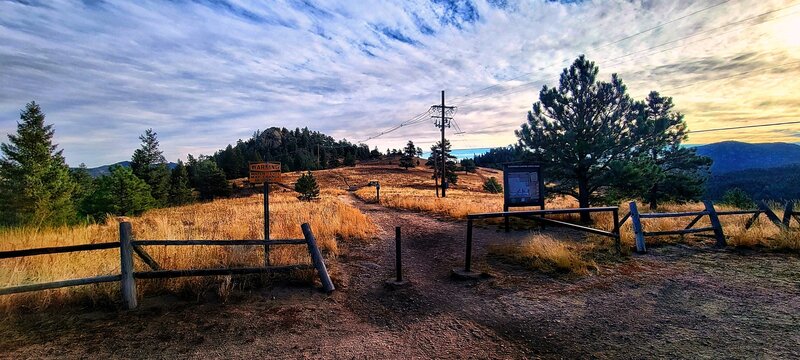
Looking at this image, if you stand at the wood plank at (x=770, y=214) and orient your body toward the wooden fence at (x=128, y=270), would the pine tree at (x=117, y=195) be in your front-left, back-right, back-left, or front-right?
front-right

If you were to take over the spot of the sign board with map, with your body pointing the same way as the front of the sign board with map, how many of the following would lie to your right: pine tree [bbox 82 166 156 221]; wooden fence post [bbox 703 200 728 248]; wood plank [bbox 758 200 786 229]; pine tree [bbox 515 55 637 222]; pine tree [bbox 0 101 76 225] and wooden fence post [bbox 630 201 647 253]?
2

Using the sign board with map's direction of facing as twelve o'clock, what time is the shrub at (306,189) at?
The shrub is roughly at 4 o'clock from the sign board with map.

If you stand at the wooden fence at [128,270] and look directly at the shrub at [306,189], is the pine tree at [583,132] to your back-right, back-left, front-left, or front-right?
front-right

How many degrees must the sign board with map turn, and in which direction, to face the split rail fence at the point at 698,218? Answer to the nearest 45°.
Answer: approximately 45° to its left

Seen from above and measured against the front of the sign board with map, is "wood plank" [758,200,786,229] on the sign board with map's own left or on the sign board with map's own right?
on the sign board with map's own left

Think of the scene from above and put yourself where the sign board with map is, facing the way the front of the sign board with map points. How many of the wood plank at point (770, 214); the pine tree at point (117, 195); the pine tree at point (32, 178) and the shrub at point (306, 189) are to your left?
1

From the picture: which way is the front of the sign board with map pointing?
toward the camera

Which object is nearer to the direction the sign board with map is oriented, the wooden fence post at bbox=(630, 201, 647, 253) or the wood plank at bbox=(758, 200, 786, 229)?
the wooden fence post

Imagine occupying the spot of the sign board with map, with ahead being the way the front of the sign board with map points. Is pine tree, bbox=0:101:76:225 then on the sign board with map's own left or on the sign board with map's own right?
on the sign board with map's own right

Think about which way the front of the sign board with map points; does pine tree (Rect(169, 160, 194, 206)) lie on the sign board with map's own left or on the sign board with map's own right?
on the sign board with map's own right

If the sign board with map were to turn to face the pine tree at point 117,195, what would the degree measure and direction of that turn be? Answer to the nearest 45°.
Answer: approximately 90° to its right

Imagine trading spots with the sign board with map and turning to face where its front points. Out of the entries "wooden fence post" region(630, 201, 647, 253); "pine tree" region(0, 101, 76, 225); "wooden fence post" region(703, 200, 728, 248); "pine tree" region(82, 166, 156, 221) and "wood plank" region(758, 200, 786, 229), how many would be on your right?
2
